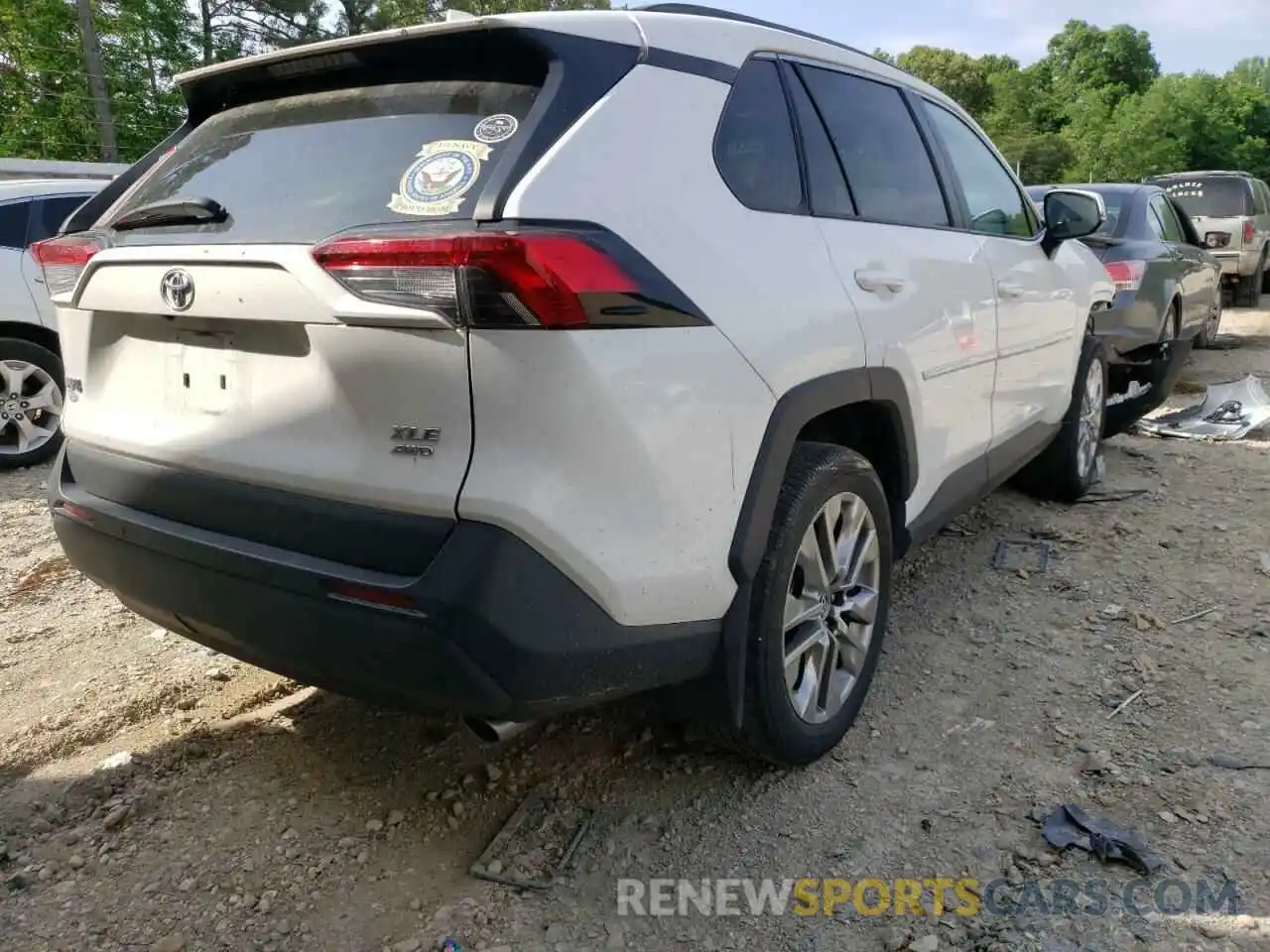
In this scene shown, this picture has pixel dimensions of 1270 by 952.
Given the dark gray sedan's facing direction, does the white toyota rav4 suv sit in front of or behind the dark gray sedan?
behind

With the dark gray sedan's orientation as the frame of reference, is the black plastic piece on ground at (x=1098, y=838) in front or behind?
behind

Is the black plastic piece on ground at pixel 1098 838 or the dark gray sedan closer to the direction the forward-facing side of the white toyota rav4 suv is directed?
the dark gray sedan

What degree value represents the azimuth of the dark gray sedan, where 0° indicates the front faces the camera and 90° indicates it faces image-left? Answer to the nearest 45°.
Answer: approximately 225°

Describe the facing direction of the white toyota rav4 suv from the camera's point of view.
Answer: facing away from the viewer and to the right of the viewer

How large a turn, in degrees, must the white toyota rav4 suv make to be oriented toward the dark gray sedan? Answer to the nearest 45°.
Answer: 0° — it already faces it
